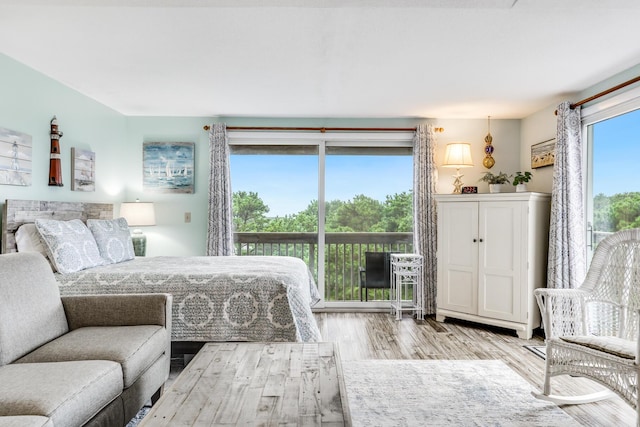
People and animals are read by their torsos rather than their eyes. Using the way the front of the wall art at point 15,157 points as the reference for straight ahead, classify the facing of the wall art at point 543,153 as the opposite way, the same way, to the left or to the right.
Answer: the opposite way

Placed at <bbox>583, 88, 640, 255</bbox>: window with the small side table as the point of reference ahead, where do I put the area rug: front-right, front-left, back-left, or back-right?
front-left

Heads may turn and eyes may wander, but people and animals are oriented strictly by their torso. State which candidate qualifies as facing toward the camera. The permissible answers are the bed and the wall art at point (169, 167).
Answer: the wall art

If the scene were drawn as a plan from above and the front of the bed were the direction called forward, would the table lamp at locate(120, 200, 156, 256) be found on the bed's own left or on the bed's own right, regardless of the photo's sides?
on the bed's own left

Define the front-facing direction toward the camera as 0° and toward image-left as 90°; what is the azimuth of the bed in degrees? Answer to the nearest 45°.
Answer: approximately 270°

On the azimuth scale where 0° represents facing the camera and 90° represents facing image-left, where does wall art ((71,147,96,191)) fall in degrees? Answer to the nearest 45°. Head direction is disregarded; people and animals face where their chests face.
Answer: approximately 315°

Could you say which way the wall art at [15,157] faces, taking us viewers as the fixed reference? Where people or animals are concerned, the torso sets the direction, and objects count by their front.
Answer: facing the viewer and to the right of the viewer

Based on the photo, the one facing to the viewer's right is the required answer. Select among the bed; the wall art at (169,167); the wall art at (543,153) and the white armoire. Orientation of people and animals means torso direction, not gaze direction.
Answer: the bed

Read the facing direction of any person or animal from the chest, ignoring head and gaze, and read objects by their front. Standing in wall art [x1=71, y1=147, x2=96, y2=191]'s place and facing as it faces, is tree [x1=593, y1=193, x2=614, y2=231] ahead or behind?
ahead

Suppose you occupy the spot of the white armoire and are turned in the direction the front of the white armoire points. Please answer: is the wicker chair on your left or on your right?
on your left

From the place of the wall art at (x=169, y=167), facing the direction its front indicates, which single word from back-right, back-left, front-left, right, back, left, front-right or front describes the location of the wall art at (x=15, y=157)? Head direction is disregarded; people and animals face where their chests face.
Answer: front-right

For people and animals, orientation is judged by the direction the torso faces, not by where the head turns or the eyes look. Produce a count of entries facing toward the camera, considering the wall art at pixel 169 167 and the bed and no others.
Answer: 1

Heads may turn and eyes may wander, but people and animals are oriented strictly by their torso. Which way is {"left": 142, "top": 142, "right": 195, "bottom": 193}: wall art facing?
toward the camera

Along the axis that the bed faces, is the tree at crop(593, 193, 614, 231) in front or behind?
in front

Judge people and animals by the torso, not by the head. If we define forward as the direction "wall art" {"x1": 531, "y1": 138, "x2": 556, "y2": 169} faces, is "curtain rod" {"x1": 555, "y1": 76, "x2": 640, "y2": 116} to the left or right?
on its left

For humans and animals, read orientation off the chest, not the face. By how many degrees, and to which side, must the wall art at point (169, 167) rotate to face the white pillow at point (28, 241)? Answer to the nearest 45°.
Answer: approximately 45° to its right
